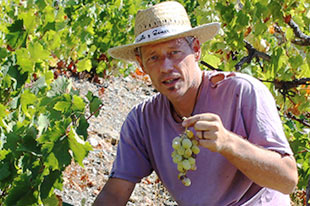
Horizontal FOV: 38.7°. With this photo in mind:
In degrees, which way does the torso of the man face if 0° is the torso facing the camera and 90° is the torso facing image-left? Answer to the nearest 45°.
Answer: approximately 0°
